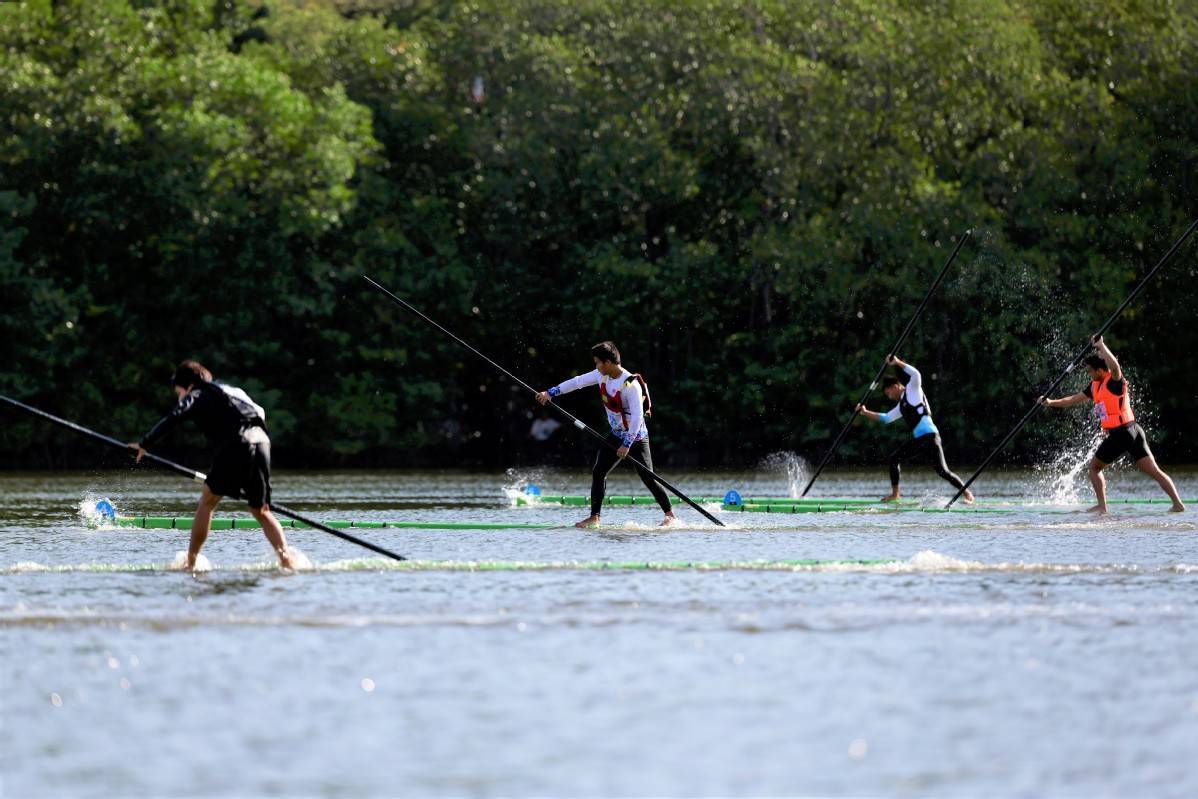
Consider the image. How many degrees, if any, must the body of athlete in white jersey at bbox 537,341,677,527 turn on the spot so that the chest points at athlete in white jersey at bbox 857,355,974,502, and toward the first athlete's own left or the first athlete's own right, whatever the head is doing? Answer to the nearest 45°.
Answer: approximately 180°

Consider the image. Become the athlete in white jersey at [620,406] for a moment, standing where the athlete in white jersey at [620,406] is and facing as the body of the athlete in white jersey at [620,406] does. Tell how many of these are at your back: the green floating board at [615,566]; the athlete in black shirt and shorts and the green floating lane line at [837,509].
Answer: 1

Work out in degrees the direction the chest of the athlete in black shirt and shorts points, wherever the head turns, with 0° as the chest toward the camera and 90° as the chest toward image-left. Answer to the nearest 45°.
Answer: approximately 135°

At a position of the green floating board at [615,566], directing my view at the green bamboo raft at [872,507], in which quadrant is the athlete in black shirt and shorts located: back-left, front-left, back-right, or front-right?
back-left

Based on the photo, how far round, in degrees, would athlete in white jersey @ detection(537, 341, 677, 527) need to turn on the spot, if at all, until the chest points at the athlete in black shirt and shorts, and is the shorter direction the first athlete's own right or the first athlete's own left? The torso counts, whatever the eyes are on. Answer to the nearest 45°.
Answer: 0° — they already face them

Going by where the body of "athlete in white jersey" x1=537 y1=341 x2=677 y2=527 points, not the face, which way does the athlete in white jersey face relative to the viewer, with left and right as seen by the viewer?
facing the viewer and to the left of the viewer

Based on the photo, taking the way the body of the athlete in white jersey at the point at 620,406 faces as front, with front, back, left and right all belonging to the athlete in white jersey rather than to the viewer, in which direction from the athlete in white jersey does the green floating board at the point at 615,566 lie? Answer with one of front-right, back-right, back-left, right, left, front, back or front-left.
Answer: front-left

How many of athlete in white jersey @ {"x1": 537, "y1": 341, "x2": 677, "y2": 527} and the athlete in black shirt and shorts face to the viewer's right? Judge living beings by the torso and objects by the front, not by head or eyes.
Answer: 0

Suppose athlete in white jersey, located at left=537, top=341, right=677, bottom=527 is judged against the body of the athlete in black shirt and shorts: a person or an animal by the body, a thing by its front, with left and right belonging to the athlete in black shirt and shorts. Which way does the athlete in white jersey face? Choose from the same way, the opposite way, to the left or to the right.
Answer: to the left
